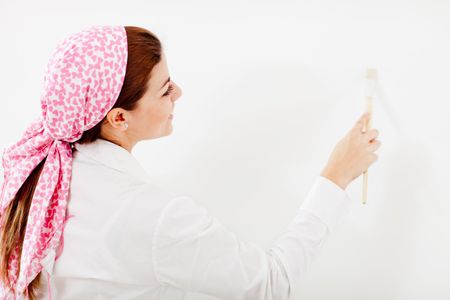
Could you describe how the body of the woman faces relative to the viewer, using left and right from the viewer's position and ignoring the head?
facing away from the viewer and to the right of the viewer
